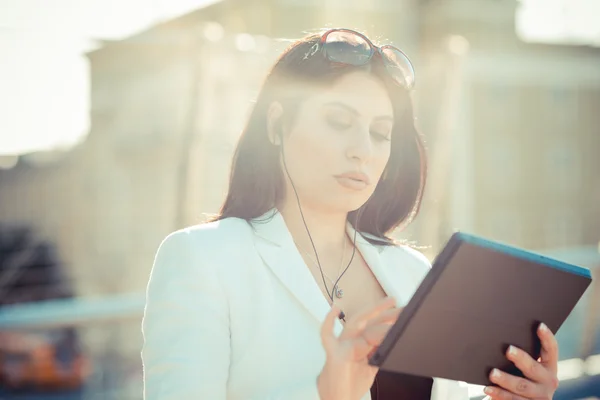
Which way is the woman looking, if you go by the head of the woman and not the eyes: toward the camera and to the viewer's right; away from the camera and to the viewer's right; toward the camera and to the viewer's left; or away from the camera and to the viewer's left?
toward the camera and to the viewer's right

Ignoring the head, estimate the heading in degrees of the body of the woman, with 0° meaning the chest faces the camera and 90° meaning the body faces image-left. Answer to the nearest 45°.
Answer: approximately 315°
